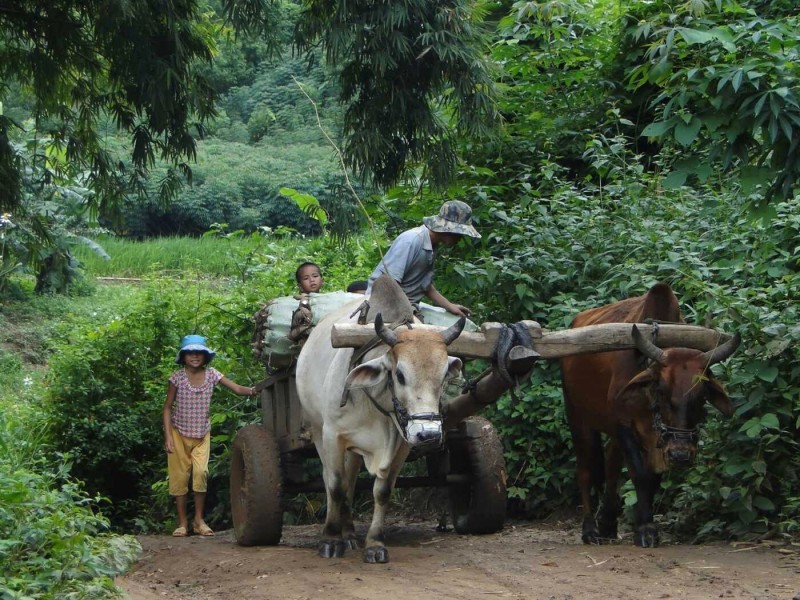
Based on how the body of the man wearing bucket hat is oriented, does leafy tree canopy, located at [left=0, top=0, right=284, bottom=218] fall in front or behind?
behind

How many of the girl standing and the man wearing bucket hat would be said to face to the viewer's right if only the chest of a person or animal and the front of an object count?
1

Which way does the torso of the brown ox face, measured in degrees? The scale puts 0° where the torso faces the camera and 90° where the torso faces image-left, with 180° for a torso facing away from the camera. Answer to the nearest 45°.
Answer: approximately 315°

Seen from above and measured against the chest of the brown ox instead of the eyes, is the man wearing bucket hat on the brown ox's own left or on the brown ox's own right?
on the brown ox's own right

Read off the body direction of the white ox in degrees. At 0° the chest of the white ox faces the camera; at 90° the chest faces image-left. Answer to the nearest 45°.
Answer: approximately 315°

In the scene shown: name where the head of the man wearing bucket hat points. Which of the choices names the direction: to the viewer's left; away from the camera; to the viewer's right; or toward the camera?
to the viewer's right

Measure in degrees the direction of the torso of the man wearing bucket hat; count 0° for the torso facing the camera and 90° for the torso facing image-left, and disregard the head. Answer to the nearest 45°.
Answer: approximately 270°

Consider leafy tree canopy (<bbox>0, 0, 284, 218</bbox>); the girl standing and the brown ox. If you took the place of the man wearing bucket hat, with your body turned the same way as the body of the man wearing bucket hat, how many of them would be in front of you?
1

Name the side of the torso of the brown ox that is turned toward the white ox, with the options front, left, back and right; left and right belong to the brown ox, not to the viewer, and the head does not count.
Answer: right

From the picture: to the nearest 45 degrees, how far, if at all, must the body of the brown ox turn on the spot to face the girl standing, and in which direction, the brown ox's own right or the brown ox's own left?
approximately 135° to the brown ox's own right
